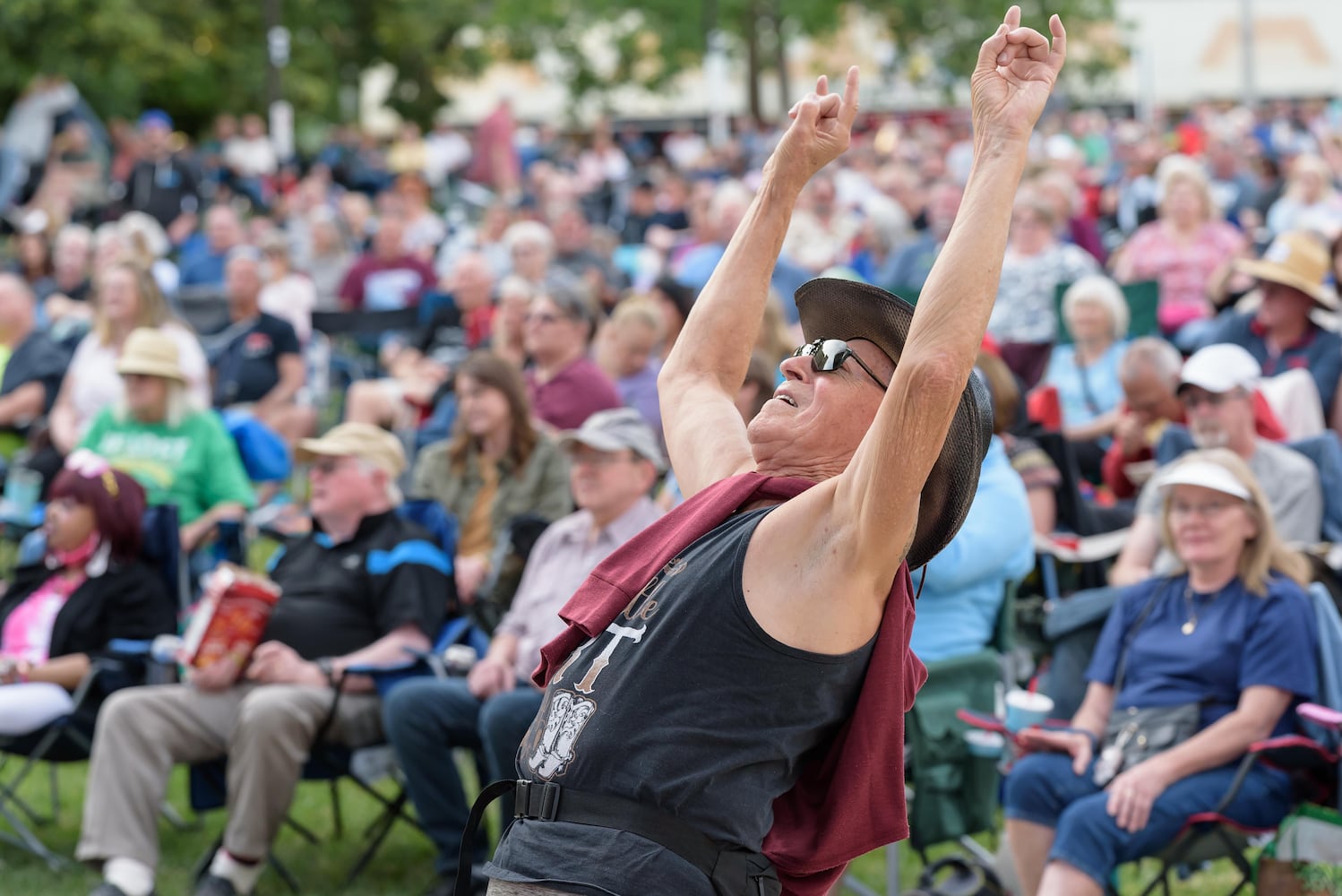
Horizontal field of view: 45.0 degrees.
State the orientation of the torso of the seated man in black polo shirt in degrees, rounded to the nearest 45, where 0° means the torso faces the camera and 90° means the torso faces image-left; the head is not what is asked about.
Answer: approximately 45°

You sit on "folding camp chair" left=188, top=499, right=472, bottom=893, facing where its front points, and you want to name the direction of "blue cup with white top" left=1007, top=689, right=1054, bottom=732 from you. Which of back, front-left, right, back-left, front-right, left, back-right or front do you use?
left

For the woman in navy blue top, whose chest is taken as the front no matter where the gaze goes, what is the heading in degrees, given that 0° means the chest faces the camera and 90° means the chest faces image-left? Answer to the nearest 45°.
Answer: approximately 45°

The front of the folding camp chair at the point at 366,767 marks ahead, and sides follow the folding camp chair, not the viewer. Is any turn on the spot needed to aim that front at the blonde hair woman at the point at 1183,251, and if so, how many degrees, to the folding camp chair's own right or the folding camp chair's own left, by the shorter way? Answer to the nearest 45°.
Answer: approximately 180°

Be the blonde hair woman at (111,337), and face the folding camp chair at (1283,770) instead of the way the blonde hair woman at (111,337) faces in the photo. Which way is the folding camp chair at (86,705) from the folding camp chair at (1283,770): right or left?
right

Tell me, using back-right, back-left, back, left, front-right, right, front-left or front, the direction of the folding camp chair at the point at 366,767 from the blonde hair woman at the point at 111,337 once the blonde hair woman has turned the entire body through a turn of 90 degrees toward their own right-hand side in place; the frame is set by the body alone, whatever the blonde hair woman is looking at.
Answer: back-left

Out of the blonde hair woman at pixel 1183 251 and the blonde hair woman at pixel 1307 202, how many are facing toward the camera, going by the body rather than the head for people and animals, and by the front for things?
2

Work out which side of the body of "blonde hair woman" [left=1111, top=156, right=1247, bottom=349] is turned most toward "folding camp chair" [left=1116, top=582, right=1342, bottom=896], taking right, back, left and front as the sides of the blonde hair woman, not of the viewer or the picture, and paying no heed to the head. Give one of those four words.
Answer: front
